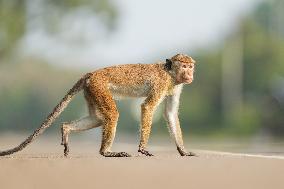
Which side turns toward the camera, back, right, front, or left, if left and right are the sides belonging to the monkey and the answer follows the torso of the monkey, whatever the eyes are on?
right
